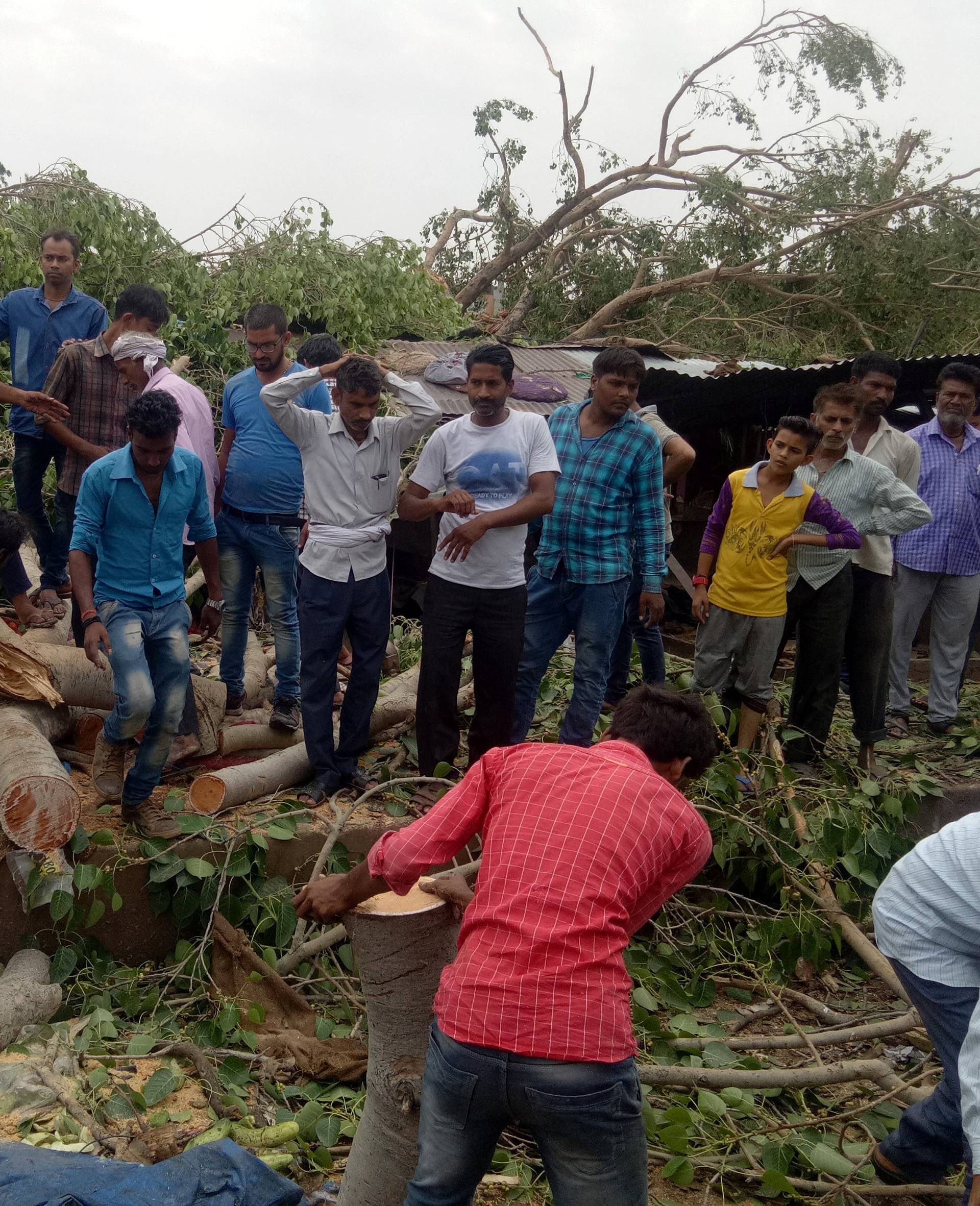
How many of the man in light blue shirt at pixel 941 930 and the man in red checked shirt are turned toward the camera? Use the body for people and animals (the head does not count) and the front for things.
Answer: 0

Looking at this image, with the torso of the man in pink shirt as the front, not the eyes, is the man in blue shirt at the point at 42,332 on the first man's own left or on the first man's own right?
on the first man's own right

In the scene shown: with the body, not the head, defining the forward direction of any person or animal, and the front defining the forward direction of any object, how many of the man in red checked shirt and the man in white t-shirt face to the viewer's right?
0

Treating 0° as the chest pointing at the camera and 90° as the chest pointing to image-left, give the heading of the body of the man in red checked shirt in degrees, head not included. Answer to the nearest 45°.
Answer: approximately 180°

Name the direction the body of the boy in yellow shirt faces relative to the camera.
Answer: toward the camera

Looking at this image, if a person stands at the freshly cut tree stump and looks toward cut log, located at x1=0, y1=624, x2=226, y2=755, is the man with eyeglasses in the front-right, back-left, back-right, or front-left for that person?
front-right

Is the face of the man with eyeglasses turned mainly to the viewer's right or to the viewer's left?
to the viewer's left

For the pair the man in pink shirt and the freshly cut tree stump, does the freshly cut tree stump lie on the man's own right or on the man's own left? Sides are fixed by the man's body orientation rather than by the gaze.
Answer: on the man's own left

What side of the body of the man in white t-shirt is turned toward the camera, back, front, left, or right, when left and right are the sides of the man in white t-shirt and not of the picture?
front

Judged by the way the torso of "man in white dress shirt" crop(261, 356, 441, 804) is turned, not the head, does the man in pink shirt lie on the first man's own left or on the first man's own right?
on the first man's own right

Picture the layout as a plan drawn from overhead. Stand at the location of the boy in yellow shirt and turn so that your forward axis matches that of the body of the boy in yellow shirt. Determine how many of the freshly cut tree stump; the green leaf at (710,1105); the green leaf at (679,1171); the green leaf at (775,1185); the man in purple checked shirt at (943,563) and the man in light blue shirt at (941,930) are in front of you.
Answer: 5

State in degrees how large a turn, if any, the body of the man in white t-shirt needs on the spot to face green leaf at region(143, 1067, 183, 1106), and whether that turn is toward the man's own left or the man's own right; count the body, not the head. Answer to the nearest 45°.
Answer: approximately 45° to the man's own right
